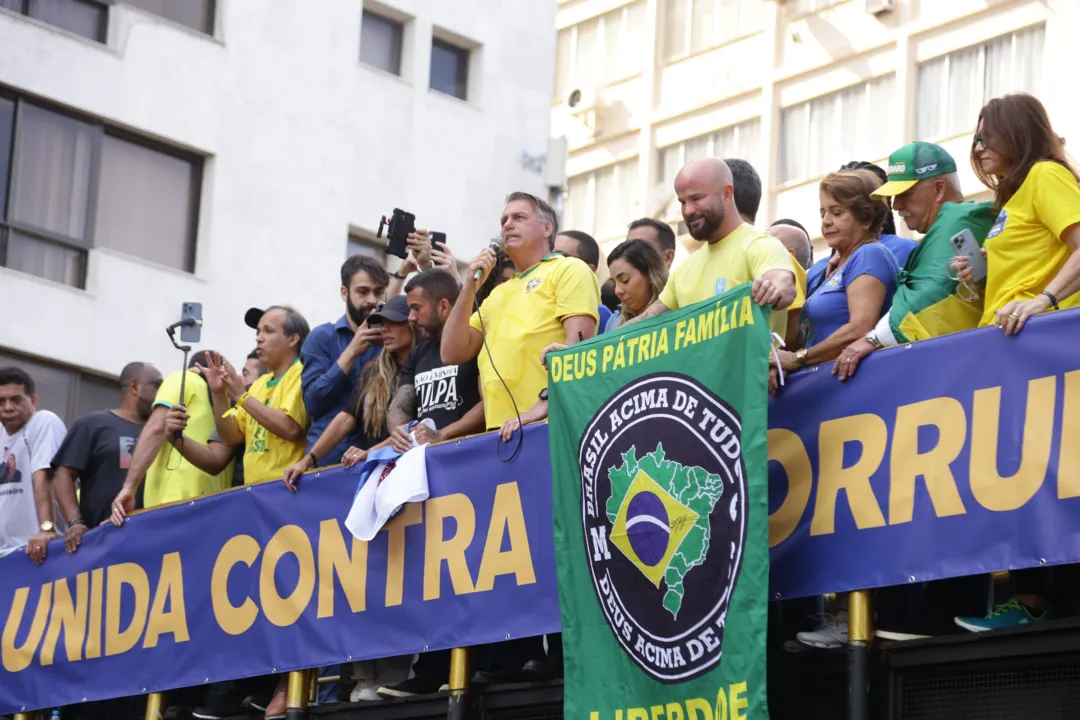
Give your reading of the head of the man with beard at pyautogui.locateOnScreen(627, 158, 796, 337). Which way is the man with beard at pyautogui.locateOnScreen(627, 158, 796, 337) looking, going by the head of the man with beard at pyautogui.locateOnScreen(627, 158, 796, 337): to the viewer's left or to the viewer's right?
to the viewer's left

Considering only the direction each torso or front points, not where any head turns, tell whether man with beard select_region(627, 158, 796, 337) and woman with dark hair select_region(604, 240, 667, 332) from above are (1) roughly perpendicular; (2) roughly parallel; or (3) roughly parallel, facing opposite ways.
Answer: roughly parallel

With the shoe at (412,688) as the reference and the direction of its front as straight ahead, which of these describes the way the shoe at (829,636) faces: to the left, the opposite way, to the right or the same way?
the same way

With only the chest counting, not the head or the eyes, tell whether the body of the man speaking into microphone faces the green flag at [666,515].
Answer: no

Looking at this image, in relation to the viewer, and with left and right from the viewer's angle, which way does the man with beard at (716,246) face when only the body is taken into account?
facing the viewer and to the left of the viewer

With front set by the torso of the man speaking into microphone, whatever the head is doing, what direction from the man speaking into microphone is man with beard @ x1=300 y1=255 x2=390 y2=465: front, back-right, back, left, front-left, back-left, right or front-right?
right

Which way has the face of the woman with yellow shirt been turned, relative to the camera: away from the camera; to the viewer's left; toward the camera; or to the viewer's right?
to the viewer's left

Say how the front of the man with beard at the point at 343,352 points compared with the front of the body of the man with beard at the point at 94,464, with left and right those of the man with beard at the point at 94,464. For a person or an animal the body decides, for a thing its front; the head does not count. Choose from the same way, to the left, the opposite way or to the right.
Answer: the same way

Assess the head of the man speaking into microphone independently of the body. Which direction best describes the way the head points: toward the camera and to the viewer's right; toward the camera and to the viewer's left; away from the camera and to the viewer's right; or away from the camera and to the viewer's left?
toward the camera and to the viewer's left

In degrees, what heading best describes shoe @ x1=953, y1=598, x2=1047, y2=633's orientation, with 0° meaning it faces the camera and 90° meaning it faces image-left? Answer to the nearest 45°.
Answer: approximately 90°

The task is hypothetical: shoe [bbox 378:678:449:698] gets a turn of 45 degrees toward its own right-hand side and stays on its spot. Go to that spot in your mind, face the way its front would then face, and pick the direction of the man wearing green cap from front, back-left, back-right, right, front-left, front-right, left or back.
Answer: back

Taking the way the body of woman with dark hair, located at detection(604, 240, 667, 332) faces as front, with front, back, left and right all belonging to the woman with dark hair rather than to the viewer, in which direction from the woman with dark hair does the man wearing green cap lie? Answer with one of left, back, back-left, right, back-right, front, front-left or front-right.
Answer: left
